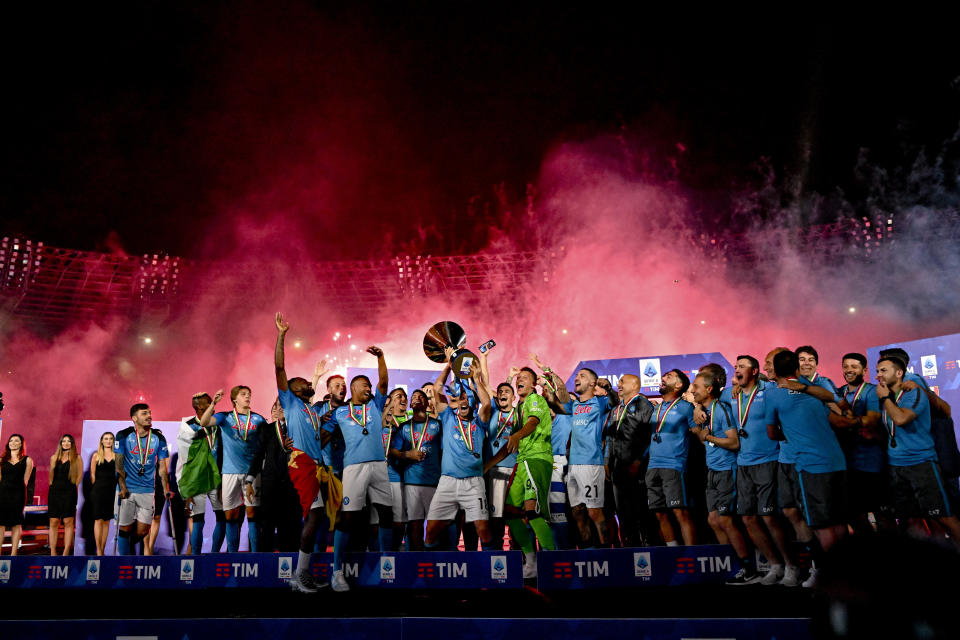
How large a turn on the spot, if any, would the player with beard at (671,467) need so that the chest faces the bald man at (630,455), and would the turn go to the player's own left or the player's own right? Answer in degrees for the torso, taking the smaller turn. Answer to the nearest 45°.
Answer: approximately 90° to the player's own right

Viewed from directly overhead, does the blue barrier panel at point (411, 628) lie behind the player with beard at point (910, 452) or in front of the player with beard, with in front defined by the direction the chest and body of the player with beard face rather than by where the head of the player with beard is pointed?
in front

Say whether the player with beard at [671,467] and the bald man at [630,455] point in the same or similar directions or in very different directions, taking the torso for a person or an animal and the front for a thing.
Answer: same or similar directions

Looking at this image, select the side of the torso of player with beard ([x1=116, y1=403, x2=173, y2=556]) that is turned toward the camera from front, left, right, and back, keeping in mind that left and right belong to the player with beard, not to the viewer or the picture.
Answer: front

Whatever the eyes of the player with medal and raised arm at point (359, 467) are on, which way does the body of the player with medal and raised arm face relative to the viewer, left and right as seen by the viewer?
facing the viewer

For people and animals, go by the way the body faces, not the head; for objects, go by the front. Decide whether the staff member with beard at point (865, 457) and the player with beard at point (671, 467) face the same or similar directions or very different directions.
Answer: same or similar directions

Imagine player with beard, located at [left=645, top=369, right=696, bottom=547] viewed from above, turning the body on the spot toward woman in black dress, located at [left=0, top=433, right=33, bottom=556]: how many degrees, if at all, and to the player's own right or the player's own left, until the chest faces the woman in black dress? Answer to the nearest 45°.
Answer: approximately 45° to the player's own right

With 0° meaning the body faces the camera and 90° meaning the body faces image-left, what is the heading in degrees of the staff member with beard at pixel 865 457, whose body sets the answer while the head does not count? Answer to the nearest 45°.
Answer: approximately 45°

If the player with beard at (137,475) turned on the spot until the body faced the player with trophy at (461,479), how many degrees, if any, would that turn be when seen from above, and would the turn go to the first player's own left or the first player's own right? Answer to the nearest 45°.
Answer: approximately 45° to the first player's own left

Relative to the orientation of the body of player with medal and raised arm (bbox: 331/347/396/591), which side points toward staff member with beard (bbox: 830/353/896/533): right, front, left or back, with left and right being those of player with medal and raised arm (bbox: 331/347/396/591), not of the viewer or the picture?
left

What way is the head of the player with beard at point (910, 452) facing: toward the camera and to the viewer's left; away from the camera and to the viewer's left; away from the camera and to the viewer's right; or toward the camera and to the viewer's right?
toward the camera and to the viewer's left

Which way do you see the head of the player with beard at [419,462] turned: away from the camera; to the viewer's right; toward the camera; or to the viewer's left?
toward the camera

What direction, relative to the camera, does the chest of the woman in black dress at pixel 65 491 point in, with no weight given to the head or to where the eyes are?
toward the camera
